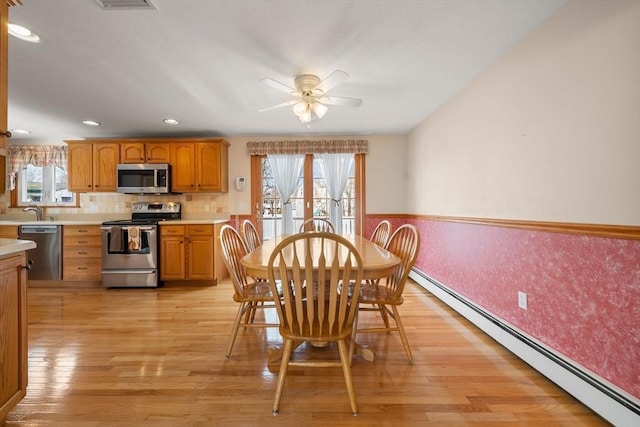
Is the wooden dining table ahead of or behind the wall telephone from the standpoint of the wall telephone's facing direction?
ahead

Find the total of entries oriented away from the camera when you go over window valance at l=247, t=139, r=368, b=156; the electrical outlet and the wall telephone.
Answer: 0

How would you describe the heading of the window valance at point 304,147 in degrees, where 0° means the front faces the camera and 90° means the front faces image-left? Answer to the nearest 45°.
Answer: approximately 0°

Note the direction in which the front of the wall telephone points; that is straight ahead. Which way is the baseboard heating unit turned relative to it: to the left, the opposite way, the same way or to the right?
to the right

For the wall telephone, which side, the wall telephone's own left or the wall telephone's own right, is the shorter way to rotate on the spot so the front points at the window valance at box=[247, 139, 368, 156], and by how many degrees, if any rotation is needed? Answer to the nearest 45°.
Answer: approximately 90° to the wall telephone's own left

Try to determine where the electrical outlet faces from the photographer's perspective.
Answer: facing the viewer and to the left of the viewer

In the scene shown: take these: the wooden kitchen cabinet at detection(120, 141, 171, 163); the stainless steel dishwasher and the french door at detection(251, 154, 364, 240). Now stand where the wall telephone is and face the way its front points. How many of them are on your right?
2

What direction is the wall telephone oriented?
toward the camera

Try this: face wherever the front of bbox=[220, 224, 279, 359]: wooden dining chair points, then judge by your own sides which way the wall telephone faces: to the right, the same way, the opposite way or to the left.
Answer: to the right

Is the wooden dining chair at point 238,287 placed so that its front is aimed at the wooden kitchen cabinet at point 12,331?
no

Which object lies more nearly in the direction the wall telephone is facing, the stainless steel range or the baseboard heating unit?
the baseboard heating unit

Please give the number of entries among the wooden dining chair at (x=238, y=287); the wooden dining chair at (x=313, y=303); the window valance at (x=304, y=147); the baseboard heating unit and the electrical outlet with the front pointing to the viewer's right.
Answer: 1

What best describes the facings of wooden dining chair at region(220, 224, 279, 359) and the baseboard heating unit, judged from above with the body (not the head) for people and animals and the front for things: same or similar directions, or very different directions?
very different directions

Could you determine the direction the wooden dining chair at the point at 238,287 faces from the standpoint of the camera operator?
facing to the right of the viewer

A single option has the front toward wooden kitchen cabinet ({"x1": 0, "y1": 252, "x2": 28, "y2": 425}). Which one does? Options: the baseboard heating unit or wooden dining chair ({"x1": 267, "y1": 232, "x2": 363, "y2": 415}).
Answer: the baseboard heating unit

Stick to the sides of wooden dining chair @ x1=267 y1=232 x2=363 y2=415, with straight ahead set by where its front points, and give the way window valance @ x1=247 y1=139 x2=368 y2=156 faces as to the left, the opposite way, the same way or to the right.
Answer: the opposite way

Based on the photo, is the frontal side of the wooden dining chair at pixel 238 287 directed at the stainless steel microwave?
no

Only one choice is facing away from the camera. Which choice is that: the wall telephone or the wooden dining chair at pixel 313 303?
the wooden dining chair

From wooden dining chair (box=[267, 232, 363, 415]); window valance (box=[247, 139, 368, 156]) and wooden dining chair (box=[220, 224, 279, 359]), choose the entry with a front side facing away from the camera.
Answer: wooden dining chair (box=[267, 232, 363, 415])

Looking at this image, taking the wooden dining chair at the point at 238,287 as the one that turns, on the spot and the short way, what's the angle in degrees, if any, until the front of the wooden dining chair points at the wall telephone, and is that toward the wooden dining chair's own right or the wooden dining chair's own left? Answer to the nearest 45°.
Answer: approximately 90° to the wooden dining chair's own left

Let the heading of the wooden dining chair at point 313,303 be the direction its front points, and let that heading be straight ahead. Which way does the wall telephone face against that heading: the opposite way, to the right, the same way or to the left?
the opposite way

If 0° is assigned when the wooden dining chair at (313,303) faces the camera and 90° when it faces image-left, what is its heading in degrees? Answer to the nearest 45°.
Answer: approximately 180°
